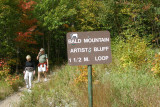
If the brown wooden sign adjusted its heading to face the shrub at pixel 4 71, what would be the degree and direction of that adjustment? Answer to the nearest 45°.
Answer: approximately 135° to its right

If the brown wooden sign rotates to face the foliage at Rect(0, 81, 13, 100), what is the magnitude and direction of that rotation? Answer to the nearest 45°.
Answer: approximately 135° to its right

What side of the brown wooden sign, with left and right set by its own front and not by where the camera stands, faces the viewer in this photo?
front
